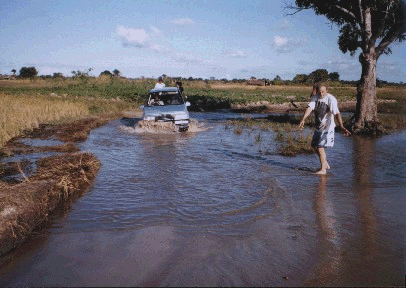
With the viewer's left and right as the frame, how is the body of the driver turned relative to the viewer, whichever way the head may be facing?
facing the viewer

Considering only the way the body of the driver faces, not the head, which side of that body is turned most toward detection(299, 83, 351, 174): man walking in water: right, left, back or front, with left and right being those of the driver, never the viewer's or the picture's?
front
